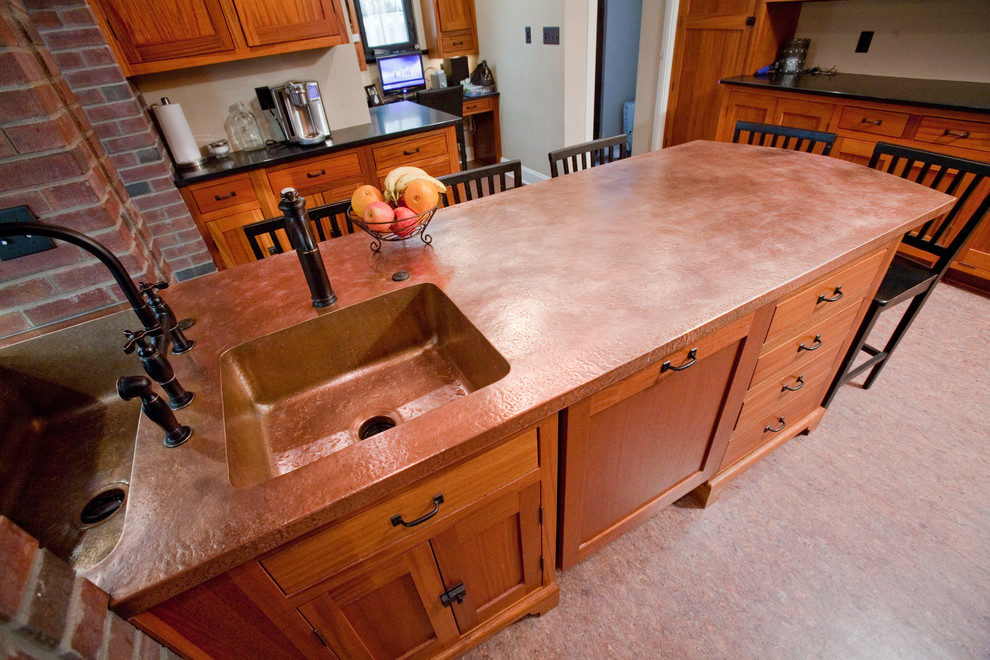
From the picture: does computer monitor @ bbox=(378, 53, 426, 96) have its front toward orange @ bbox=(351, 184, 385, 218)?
yes

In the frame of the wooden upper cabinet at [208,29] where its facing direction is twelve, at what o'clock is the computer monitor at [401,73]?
The computer monitor is roughly at 9 o'clock from the wooden upper cabinet.

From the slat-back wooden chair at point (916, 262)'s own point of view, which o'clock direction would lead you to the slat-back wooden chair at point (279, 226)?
the slat-back wooden chair at point (279, 226) is roughly at 12 o'clock from the slat-back wooden chair at point (916, 262).

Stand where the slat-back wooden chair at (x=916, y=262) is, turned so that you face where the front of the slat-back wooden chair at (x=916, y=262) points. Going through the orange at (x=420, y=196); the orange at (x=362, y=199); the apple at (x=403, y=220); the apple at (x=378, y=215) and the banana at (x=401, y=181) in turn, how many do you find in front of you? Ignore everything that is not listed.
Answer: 5

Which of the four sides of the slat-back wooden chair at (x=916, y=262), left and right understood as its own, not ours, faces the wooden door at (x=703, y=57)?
right

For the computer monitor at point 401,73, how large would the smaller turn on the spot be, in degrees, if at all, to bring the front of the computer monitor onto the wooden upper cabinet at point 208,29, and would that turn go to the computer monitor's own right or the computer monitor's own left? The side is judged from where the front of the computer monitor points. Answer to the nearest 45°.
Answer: approximately 45° to the computer monitor's own right

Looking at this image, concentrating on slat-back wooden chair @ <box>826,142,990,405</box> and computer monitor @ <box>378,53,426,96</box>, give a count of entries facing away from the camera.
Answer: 0

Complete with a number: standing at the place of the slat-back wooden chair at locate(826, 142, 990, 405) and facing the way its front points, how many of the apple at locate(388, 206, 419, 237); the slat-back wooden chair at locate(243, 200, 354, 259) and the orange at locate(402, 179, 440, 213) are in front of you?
3

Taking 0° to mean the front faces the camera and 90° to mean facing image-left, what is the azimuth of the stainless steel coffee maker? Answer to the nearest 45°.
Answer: approximately 315°

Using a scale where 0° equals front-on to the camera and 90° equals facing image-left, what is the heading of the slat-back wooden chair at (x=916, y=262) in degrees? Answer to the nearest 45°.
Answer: approximately 45°

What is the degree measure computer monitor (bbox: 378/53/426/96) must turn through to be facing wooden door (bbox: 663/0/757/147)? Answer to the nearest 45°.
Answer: approximately 45° to its left

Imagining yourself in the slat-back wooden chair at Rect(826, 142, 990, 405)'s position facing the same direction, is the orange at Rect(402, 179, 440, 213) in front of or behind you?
in front
